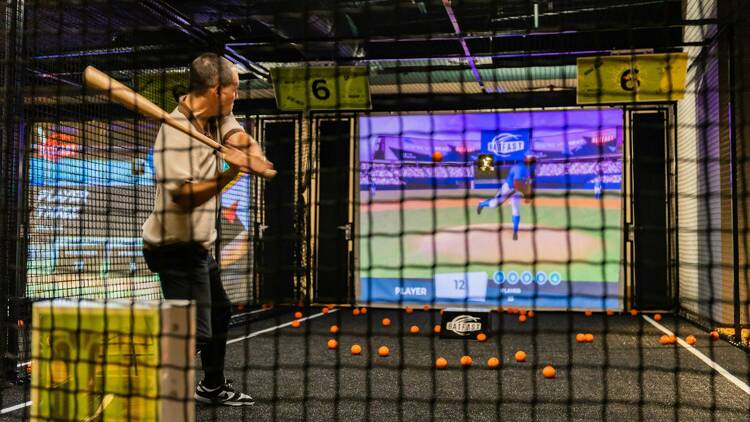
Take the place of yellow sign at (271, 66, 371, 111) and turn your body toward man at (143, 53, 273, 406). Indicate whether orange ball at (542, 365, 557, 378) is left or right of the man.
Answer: left

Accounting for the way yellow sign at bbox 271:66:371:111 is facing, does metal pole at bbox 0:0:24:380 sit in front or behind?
in front

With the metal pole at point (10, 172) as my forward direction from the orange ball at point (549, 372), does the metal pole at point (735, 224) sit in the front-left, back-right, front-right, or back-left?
back-right

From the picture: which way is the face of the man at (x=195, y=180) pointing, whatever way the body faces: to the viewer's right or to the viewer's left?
to the viewer's right

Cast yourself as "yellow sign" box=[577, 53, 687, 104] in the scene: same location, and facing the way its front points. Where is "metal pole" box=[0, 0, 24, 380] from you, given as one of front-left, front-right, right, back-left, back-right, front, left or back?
front-right

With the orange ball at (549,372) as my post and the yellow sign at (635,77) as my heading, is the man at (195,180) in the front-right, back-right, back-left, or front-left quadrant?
back-left

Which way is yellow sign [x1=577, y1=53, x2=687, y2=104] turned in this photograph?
toward the camera

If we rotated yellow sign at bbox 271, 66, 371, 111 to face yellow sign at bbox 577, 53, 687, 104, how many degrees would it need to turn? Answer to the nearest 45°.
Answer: approximately 90° to its left

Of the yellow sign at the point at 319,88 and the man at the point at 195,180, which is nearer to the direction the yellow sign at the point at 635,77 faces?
the man

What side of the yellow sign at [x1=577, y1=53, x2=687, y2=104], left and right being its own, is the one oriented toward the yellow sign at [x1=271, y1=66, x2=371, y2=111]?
right

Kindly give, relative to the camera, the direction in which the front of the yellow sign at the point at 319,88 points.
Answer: facing the viewer

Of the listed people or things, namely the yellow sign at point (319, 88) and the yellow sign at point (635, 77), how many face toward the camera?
2

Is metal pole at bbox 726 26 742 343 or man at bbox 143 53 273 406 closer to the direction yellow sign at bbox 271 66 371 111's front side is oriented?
the man

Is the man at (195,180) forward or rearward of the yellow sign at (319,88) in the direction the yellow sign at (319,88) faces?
forward
